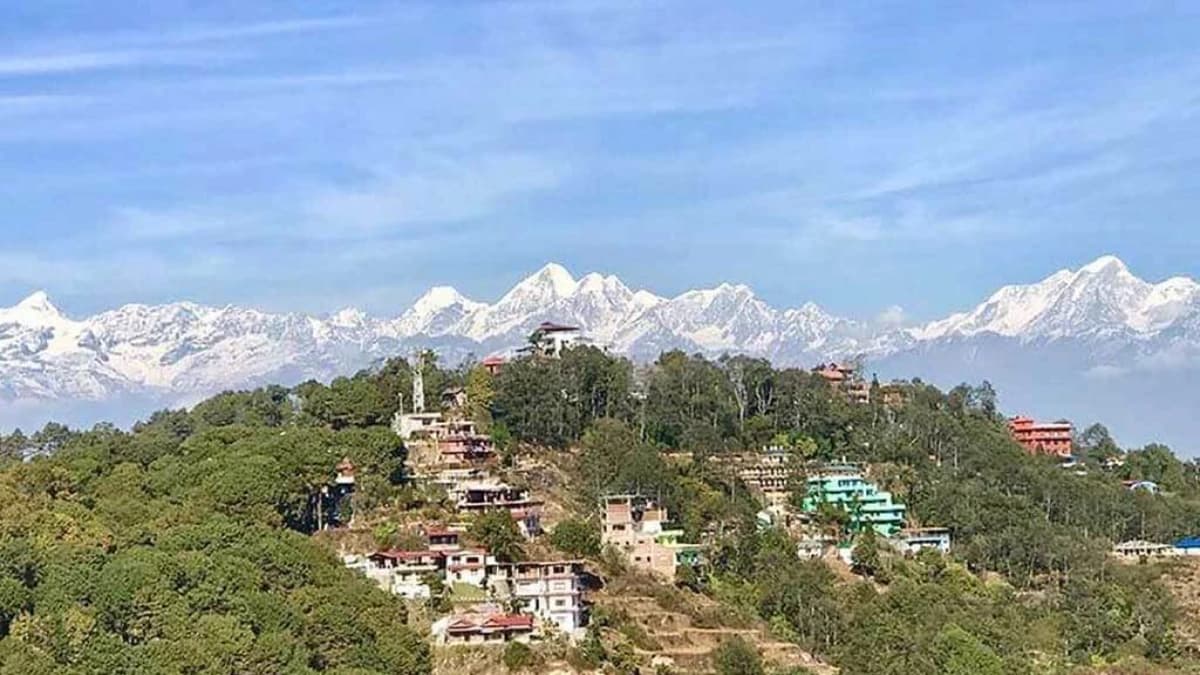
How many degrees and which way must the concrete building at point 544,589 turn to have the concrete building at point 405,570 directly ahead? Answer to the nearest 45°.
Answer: approximately 90° to its right

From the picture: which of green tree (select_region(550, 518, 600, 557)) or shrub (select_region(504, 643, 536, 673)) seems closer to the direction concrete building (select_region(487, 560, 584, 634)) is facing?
the shrub

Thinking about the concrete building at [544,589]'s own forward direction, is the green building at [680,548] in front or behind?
behind

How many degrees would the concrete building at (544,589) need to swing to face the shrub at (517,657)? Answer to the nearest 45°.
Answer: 0° — it already faces it

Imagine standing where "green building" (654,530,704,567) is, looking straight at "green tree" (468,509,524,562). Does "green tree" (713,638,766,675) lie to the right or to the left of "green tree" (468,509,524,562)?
left

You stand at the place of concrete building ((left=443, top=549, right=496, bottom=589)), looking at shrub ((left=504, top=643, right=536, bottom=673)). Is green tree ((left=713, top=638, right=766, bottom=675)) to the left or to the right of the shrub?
left

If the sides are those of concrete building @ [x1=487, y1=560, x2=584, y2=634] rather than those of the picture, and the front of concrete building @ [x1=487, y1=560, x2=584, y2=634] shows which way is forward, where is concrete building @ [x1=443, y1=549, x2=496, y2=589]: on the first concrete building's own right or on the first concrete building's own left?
on the first concrete building's own right

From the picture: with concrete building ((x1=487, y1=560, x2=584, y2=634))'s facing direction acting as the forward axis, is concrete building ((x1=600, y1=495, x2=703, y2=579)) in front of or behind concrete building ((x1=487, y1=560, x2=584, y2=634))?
behind

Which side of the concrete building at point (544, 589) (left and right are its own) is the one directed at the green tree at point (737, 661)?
left

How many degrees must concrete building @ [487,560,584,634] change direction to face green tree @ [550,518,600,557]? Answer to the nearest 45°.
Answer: approximately 180°

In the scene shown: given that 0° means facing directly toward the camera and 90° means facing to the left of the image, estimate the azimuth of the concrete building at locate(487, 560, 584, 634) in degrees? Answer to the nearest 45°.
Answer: approximately 0°
